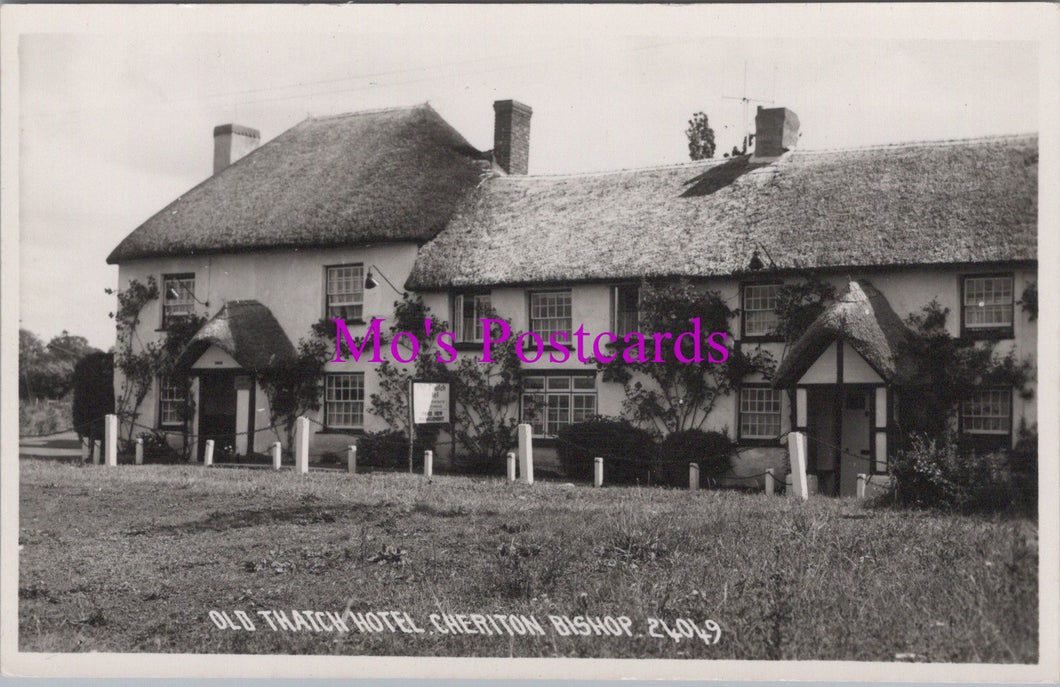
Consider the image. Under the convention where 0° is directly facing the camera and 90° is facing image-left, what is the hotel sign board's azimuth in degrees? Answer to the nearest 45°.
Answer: approximately 0°

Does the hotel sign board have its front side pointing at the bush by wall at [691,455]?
no

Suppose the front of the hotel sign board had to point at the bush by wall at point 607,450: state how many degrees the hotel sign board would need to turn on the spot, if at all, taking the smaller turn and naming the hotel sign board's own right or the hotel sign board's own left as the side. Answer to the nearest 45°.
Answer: approximately 45° to the hotel sign board's own left

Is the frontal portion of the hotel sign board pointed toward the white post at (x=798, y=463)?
no

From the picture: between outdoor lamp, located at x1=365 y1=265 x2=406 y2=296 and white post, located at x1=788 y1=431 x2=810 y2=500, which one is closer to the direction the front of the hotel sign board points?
the white post
